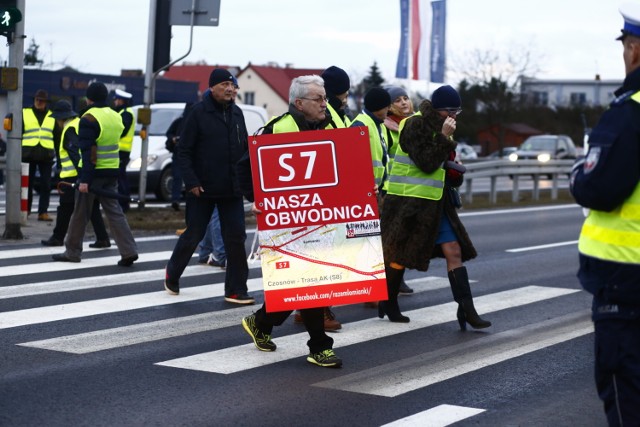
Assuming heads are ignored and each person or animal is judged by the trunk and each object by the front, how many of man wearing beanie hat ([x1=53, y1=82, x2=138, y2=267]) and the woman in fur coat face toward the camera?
0

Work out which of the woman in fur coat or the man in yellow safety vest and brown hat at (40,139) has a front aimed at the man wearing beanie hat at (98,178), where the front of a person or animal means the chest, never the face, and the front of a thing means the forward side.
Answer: the man in yellow safety vest and brown hat

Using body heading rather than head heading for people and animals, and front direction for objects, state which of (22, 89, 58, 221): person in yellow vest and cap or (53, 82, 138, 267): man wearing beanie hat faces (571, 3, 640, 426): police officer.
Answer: (22, 89, 58, 221): person in yellow vest and cap

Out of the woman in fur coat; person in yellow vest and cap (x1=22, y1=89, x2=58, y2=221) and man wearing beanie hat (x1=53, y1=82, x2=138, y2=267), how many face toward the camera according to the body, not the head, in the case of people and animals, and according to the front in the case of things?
1

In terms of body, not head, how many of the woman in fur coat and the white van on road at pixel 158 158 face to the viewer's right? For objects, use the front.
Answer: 1

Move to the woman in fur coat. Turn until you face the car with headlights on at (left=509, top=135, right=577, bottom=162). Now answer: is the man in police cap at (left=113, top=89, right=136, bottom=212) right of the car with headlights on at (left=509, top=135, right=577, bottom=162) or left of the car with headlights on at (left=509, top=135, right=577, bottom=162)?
left

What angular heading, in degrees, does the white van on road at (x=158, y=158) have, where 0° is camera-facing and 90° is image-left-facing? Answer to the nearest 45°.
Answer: approximately 45°

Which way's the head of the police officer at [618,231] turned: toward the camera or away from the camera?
away from the camera
